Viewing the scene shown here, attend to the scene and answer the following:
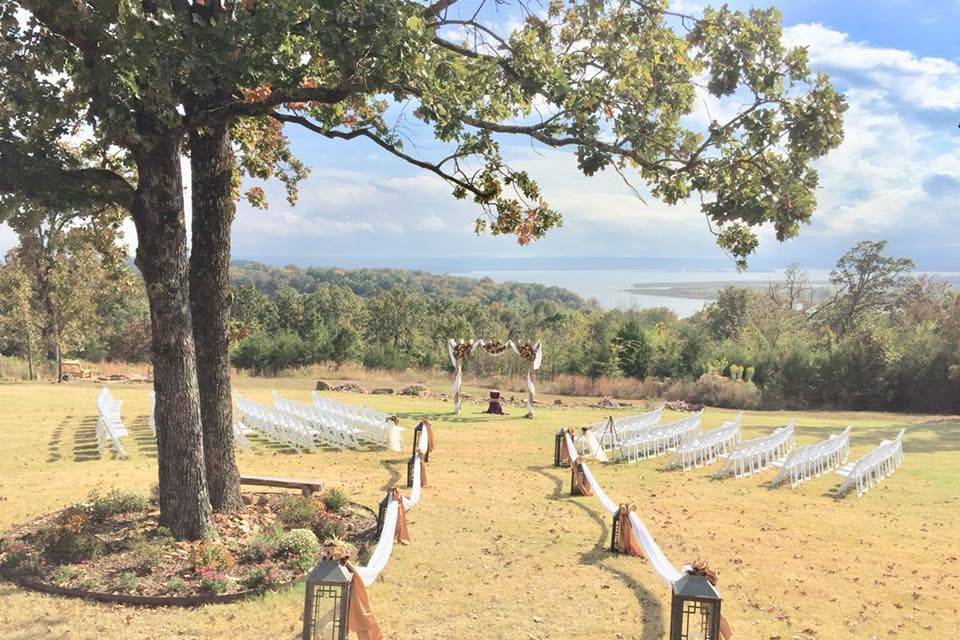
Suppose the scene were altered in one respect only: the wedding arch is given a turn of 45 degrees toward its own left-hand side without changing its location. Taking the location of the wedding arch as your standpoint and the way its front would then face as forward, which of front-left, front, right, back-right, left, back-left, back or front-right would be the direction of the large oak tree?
front-right

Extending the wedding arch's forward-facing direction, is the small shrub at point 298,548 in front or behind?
in front

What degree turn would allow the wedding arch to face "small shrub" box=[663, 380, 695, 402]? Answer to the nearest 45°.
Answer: approximately 135° to its left

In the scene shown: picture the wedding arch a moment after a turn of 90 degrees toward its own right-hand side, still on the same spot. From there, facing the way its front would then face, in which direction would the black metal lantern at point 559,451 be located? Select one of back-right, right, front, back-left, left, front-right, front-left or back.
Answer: left

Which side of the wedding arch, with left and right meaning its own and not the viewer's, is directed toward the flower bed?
front

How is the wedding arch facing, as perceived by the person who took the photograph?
facing the viewer

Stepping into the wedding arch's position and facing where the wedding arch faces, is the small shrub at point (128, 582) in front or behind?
in front

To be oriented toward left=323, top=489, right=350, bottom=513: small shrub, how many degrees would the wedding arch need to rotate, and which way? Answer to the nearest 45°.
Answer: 0° — it already faces it

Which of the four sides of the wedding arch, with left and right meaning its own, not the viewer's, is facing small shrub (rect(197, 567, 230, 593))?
front

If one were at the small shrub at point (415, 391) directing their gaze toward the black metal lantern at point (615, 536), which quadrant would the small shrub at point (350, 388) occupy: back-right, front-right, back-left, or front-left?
back-right

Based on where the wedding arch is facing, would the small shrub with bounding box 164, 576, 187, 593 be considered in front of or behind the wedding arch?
in front

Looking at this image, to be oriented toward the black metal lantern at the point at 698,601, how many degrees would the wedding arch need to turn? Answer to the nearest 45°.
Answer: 0° — it already faces it
